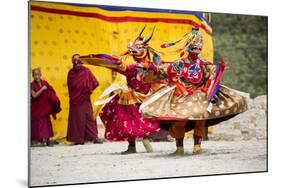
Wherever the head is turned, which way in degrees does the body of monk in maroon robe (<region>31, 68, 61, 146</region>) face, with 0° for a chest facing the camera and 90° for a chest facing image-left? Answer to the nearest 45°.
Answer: approximately 0°

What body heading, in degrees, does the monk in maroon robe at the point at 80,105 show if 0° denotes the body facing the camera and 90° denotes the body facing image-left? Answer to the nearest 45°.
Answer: approximately 315°
